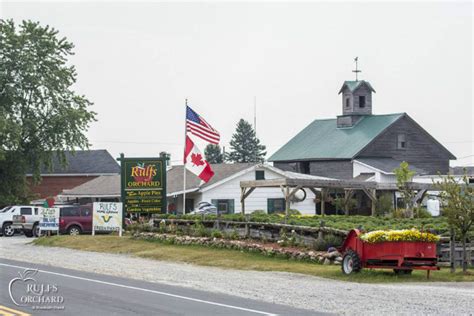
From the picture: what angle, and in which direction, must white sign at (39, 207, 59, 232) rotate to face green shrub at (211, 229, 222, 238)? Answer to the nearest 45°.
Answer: approximately 45° to its left

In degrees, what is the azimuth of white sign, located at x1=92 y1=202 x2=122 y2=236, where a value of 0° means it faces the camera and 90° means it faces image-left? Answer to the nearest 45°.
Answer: approximately 0°

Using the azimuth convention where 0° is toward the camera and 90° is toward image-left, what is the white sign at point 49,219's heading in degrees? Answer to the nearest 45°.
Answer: approximately 0°
